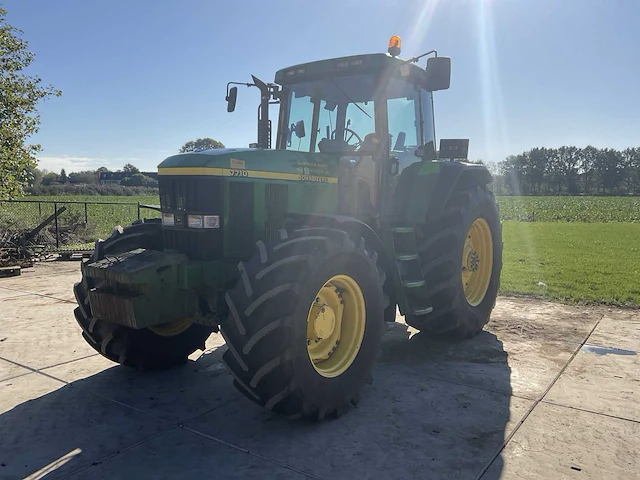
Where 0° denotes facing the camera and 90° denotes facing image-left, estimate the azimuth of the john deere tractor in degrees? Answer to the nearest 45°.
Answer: approximately 45°

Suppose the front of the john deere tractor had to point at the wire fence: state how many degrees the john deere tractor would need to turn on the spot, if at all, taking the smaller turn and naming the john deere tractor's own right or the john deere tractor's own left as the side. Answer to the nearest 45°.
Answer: approximately 90° to the john deere tractor's own right
